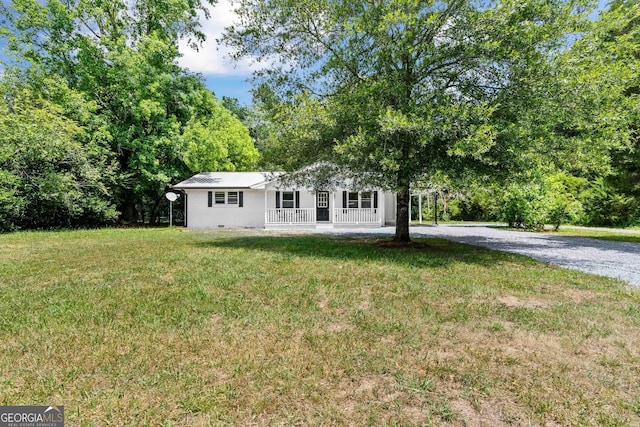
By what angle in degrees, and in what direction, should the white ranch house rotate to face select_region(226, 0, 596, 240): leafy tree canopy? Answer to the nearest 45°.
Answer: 0° — it already faces it

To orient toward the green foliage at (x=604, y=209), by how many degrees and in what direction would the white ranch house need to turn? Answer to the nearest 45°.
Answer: approximately 90° to its left

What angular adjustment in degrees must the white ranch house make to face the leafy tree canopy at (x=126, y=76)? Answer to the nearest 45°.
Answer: approximately 90° to its right

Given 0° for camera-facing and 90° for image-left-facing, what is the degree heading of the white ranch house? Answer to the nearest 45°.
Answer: approximately 0°

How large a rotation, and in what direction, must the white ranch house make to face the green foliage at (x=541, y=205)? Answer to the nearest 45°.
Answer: approximately 90° to its left

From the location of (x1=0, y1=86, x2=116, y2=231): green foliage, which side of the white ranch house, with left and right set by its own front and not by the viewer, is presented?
right

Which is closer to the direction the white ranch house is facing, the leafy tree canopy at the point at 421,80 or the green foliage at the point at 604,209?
the leafy tree canopy
